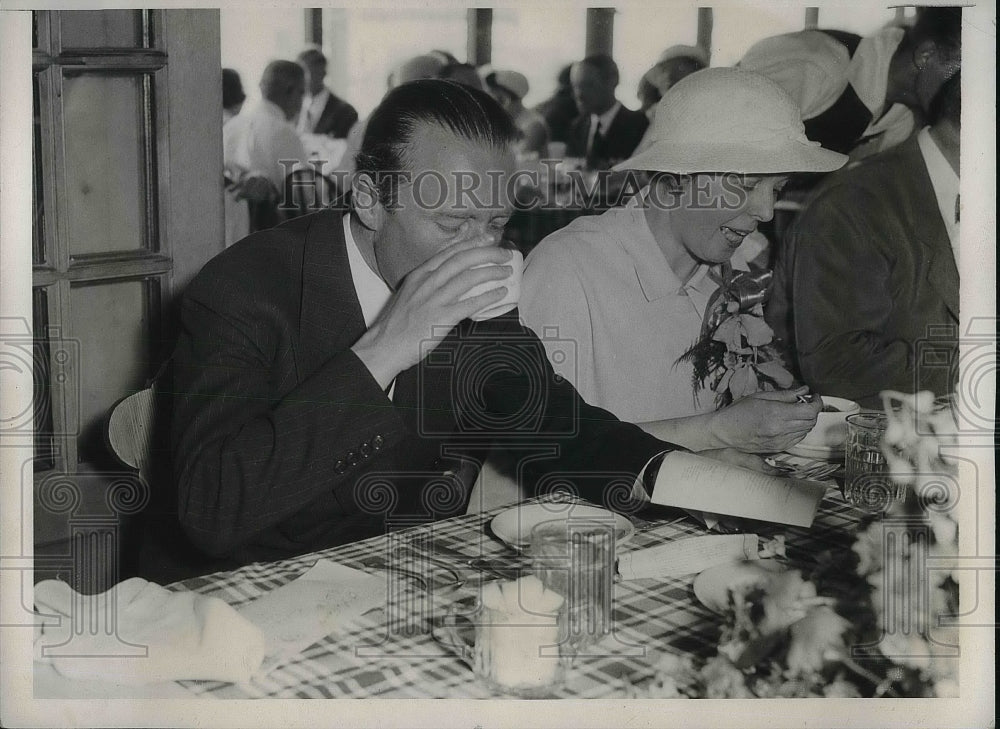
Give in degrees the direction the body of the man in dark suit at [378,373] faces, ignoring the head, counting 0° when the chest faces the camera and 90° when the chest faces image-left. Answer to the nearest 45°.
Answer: approximately 315°

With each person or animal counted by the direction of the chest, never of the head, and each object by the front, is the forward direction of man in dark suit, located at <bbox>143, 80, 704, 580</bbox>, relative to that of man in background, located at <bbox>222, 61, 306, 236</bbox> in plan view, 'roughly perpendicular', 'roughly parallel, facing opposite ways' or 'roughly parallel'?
roughly perpendicular

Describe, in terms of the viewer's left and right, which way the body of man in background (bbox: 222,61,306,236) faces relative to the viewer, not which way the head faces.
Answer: facing away from the viewer and to the right of the viewer
